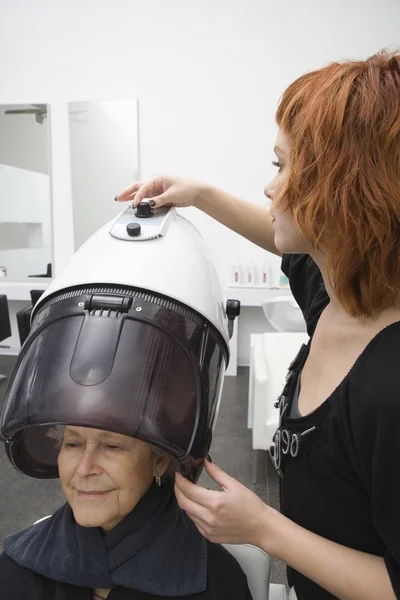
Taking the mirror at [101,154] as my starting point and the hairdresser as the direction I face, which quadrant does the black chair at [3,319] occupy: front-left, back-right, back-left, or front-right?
front-right

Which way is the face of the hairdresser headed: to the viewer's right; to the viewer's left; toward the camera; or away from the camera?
to the viewer's left

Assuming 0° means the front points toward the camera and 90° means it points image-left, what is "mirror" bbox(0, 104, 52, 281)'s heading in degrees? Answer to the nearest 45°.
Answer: approximately 0°

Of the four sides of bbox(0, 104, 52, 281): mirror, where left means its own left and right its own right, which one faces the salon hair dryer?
front

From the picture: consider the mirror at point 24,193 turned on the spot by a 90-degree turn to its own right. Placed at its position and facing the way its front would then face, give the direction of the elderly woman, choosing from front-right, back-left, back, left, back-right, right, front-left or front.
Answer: left

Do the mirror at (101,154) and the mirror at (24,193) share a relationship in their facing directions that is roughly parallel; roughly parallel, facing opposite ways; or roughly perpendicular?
roughly parallel

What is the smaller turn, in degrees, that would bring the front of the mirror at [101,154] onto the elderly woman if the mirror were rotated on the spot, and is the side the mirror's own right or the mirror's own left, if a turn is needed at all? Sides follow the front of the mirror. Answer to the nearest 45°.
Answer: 0° — it already faces them

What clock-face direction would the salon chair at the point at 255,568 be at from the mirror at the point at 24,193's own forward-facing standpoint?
The salon chair is roughly at 12 o'clock from the mirror.

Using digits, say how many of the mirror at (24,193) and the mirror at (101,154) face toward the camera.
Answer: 2

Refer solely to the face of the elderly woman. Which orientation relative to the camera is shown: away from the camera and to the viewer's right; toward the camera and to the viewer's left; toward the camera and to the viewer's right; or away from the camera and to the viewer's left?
toward the camera and to the viewer's left

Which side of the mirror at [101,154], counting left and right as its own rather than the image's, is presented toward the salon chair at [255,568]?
front

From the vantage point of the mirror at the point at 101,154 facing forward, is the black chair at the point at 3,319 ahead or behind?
ahead

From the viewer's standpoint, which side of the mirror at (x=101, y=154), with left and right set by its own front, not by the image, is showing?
front

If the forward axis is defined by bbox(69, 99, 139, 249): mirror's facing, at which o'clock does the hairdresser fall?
The hairdresser is roughly at 12 o'clock from the mirror.

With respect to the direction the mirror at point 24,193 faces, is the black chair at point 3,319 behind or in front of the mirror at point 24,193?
in front
